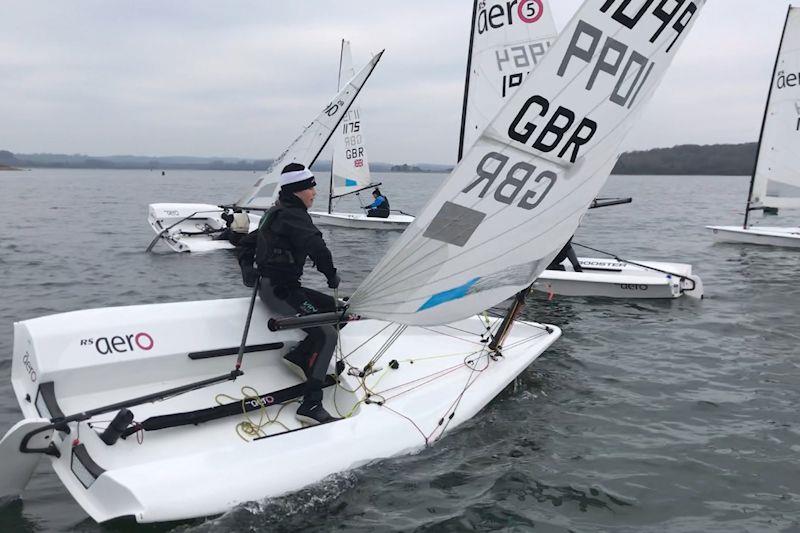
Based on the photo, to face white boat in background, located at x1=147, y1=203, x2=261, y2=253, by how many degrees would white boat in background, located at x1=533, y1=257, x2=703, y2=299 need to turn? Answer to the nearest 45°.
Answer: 0° — it already faces it

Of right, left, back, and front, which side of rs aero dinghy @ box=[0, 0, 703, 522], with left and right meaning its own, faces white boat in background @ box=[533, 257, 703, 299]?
front

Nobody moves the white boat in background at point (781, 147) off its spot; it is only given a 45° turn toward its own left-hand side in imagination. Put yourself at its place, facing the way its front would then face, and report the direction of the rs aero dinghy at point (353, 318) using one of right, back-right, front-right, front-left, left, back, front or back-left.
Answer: front-left

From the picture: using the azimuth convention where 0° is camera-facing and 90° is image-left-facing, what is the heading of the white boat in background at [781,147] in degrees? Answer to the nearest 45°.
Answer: approximately 90°

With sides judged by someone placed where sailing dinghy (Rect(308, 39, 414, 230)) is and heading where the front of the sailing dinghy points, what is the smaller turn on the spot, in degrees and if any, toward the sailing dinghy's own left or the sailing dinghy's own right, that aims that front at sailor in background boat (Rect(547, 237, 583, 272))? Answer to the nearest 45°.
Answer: approximately 90° to the sailing dinghy's own left

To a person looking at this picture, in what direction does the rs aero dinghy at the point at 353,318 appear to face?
facing away from the viewer and to the right of the viewer

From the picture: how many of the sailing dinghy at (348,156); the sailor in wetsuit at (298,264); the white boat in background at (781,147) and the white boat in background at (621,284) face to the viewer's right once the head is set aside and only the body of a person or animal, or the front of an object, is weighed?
1

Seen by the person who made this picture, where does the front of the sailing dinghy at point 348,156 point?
facing to the left of the viewer
